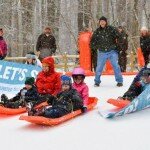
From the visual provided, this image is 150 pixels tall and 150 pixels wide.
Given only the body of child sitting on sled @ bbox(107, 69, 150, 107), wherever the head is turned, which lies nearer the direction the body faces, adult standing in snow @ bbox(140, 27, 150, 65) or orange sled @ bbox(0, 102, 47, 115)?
the orange sled

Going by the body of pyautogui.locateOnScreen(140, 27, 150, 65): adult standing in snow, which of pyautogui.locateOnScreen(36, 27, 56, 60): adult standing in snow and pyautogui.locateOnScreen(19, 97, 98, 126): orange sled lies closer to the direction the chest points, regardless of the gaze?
the orange sled

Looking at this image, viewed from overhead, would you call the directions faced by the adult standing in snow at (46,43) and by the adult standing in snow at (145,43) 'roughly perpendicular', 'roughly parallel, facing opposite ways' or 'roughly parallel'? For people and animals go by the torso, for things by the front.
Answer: roughly parallel

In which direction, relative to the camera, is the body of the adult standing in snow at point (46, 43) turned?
toward the camera

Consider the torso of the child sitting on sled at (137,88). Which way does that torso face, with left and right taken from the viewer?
facing the viewer and to the left of the viewer

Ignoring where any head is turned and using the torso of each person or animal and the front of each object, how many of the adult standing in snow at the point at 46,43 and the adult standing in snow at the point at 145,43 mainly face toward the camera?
2

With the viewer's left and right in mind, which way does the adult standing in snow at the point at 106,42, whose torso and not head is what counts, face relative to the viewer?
facing the viewer

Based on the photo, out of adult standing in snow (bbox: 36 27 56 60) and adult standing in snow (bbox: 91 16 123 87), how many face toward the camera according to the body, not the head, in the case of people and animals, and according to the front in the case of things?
2

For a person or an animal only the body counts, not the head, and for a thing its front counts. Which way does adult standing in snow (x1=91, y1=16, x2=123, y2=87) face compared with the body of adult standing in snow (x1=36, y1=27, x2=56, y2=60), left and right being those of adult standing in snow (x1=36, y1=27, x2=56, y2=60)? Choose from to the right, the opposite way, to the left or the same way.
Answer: the same way

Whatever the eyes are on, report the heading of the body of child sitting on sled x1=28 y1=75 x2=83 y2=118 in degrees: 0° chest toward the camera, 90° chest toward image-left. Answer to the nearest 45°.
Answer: approximately 45°

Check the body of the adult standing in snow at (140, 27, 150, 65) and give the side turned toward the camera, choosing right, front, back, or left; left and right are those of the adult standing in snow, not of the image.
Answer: front
